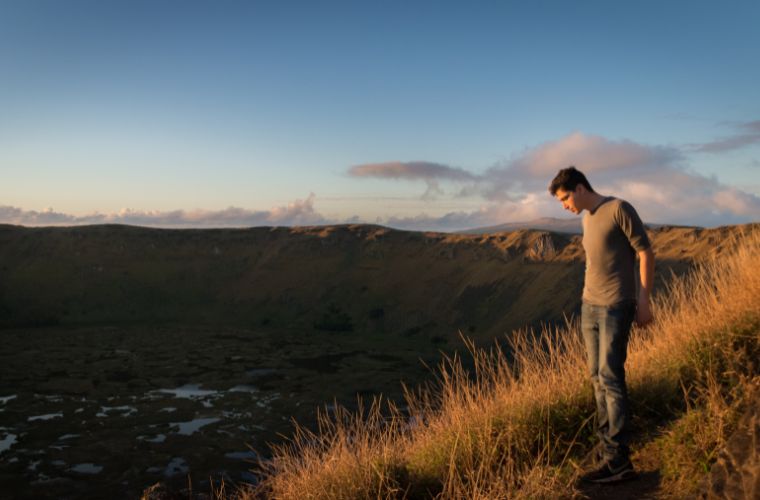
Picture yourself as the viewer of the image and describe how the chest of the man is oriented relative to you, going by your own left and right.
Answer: facing the viewer and to the left of the viewer
